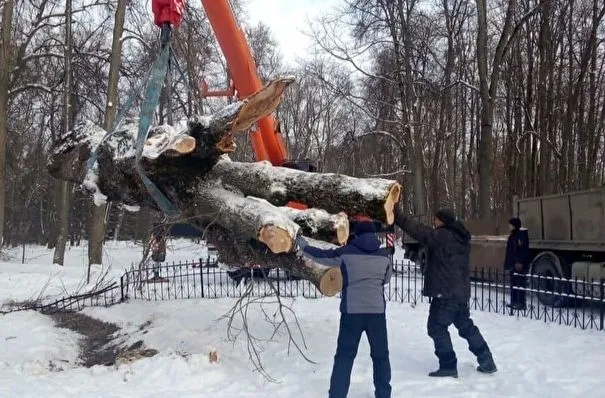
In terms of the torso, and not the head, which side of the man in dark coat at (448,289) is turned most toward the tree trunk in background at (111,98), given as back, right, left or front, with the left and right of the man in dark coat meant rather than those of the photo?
front

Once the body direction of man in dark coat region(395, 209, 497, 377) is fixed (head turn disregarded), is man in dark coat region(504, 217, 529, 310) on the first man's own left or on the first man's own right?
on the first man's own right

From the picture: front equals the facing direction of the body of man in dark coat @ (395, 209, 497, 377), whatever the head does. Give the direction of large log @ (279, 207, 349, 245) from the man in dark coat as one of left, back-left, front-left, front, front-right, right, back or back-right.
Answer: front

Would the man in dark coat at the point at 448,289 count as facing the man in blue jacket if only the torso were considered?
no

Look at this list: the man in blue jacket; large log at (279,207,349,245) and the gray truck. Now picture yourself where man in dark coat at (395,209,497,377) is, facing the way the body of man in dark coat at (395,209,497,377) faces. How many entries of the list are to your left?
2

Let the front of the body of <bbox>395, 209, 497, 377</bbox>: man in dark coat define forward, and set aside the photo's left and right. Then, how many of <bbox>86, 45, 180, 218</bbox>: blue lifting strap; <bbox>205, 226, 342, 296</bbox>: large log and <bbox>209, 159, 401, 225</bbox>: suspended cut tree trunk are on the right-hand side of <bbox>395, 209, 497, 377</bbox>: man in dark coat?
0

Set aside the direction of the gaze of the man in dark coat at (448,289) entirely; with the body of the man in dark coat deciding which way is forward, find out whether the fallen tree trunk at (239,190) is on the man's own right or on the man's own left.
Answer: on the man's own left

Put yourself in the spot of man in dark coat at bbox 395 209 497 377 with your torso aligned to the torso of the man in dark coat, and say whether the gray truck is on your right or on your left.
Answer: on your right

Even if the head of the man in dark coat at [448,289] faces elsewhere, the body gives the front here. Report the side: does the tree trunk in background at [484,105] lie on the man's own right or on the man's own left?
on the man's own right

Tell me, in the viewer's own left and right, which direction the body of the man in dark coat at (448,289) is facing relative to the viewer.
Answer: facing away from the viewer and to the left of the viewer
